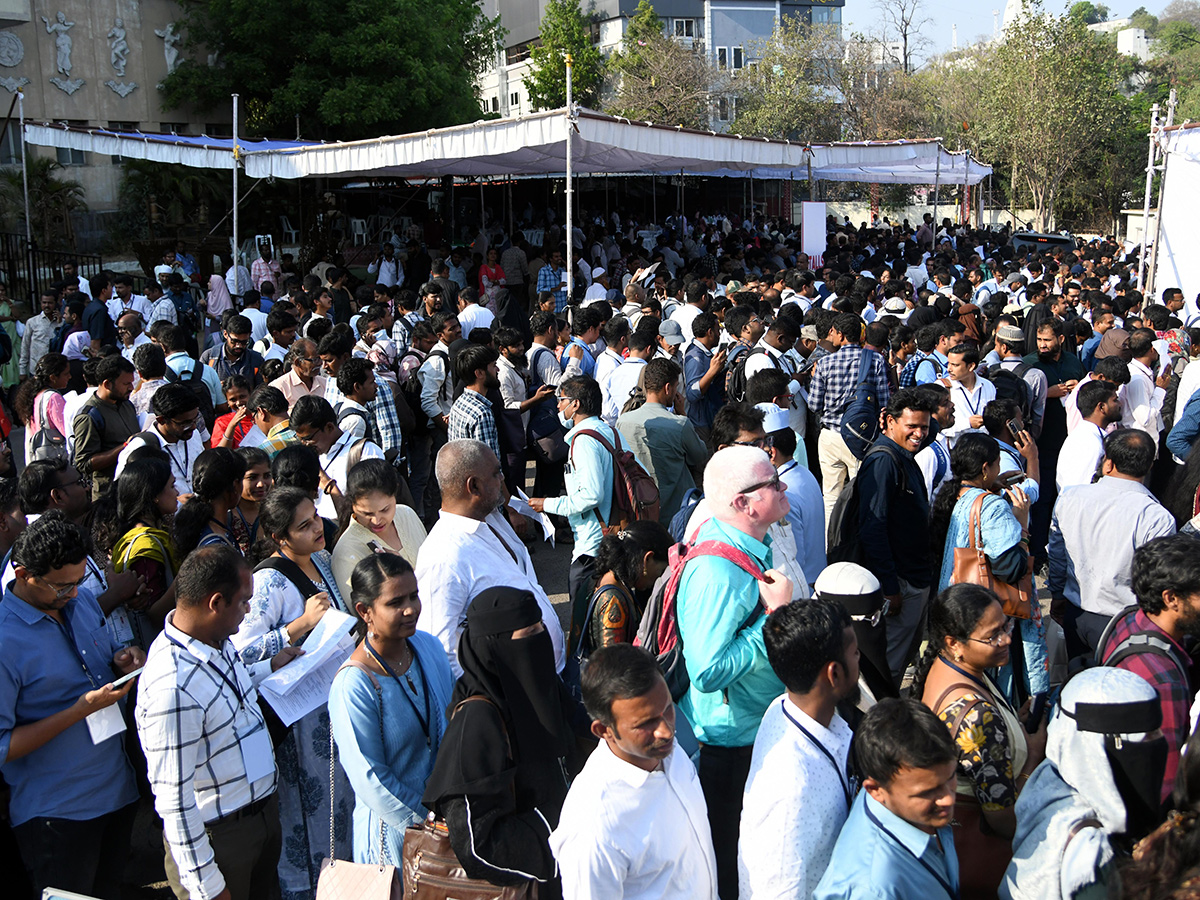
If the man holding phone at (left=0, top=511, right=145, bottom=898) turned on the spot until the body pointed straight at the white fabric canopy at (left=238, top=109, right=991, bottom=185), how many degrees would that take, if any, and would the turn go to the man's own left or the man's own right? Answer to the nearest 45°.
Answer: approximately 90° to the man's own left

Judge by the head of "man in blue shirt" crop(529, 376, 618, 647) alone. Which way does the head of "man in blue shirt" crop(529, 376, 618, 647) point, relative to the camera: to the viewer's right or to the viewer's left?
to the viewer's left

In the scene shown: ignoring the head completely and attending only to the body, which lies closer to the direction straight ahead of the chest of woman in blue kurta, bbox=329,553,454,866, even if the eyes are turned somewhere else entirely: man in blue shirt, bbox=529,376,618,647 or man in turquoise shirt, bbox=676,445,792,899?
the man in turquoise shirt

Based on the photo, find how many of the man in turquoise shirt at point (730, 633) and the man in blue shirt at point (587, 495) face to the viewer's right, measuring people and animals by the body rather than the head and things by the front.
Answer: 1

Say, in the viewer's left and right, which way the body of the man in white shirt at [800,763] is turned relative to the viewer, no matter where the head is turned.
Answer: facing to the right of the viewer

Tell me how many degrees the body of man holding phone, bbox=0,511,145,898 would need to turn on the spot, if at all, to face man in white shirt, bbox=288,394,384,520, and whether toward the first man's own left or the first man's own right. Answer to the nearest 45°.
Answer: approximately 90° to the first man's own left
